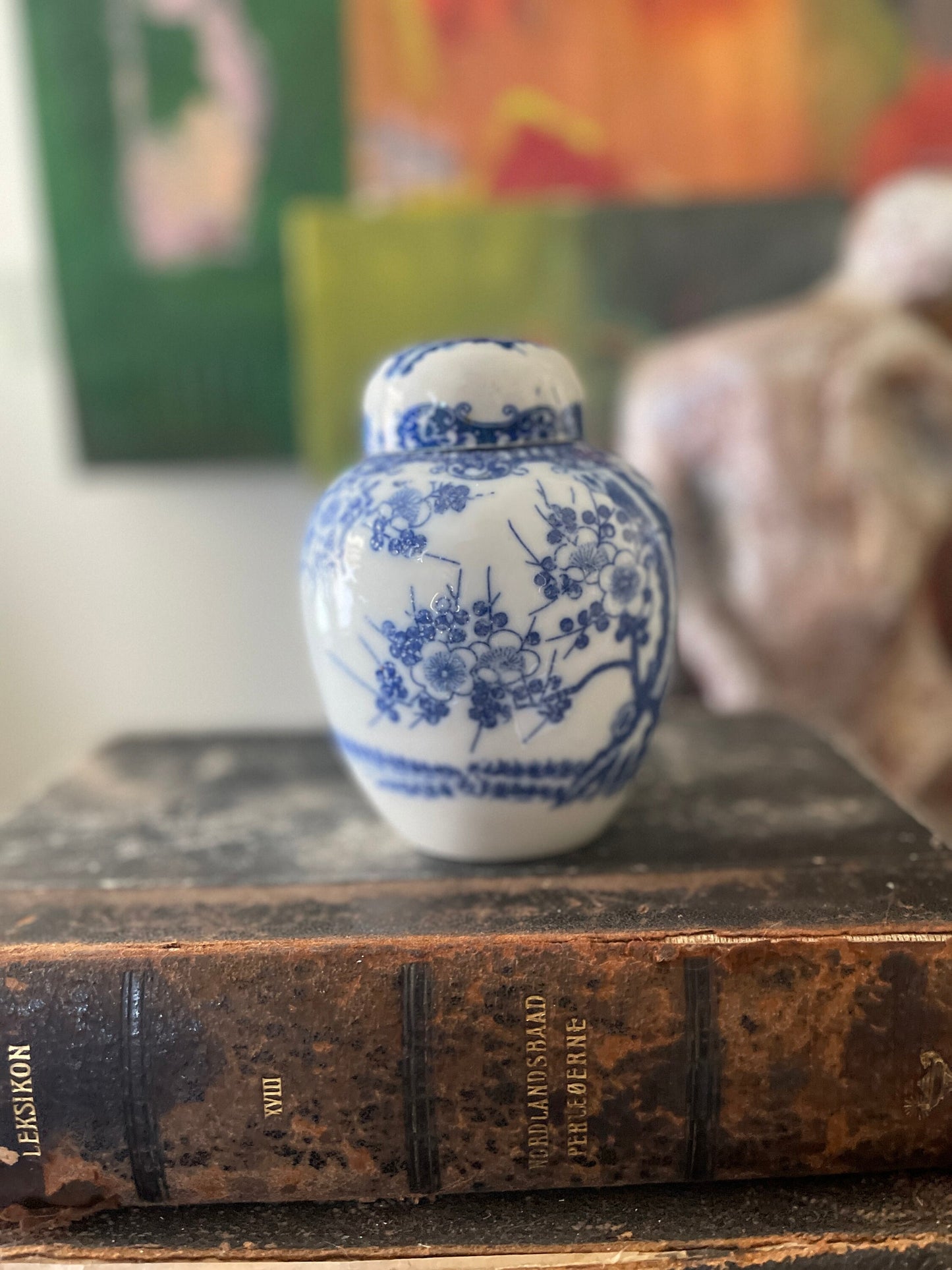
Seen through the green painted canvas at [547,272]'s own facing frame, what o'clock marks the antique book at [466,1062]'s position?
The antique book is roughly at 12 o'clock from the green painted canvas.

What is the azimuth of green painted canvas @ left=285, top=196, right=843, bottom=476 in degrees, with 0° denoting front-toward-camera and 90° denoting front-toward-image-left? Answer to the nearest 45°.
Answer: approximately 0°

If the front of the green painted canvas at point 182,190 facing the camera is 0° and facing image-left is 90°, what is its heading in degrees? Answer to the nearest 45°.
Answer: approximately 0°

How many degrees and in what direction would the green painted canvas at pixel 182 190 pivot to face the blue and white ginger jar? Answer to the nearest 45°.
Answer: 0° — it already faces it

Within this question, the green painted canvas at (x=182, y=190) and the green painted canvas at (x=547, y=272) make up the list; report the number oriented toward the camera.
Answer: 2
